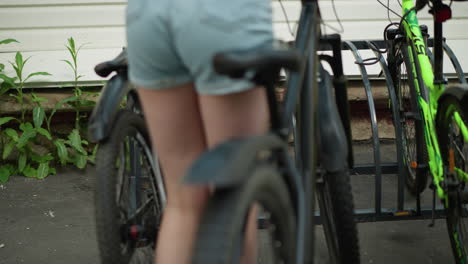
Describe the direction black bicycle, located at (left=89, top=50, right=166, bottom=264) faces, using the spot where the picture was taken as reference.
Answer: facing away from the viewer and to the right of the viewer

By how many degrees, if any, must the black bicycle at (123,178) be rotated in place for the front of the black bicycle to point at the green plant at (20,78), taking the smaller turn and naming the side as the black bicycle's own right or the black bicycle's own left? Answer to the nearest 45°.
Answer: approximately 45° to the black bicycle's own left

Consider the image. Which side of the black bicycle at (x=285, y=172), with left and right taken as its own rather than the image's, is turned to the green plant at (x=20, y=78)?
left

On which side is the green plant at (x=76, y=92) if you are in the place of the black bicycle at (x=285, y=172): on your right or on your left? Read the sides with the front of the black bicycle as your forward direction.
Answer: on your left

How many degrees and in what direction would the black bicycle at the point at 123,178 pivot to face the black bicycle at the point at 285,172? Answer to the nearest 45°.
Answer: approximately 90° to its right

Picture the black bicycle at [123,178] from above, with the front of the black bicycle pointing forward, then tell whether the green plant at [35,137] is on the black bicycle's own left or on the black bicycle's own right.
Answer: on the black bicycle's own left

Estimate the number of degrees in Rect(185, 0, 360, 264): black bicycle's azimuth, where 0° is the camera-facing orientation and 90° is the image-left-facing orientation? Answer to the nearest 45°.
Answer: approximately 225°
